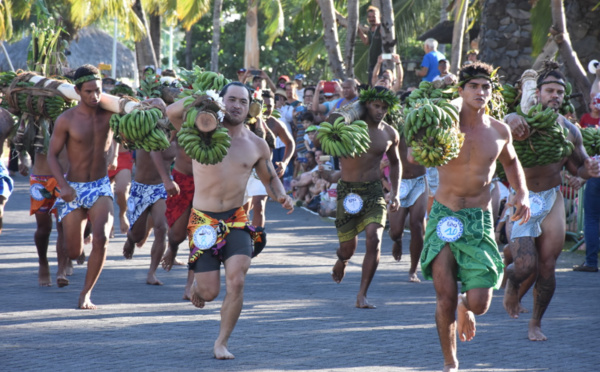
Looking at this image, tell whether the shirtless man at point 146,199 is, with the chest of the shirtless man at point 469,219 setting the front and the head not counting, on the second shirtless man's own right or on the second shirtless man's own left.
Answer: on the second shirtless man's own right

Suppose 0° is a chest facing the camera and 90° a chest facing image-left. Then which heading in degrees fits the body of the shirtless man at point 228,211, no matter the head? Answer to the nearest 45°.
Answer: approximately 0°

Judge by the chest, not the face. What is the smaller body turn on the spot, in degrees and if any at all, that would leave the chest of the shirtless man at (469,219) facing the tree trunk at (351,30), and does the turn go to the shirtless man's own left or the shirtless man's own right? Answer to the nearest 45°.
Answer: approximately 180°

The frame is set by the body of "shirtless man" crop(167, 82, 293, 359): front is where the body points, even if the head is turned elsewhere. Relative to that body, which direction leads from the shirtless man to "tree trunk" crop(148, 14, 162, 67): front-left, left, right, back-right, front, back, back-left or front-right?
back

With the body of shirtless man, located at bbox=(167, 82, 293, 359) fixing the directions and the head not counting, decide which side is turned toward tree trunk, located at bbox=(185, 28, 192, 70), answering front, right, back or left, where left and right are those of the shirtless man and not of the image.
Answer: back

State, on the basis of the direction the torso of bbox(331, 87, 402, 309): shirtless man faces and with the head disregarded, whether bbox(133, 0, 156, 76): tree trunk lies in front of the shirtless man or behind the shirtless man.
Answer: behind

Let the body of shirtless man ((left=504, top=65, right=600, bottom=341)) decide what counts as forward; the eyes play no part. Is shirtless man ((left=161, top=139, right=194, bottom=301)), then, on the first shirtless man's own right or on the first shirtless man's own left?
on the first shirtless man's own right
